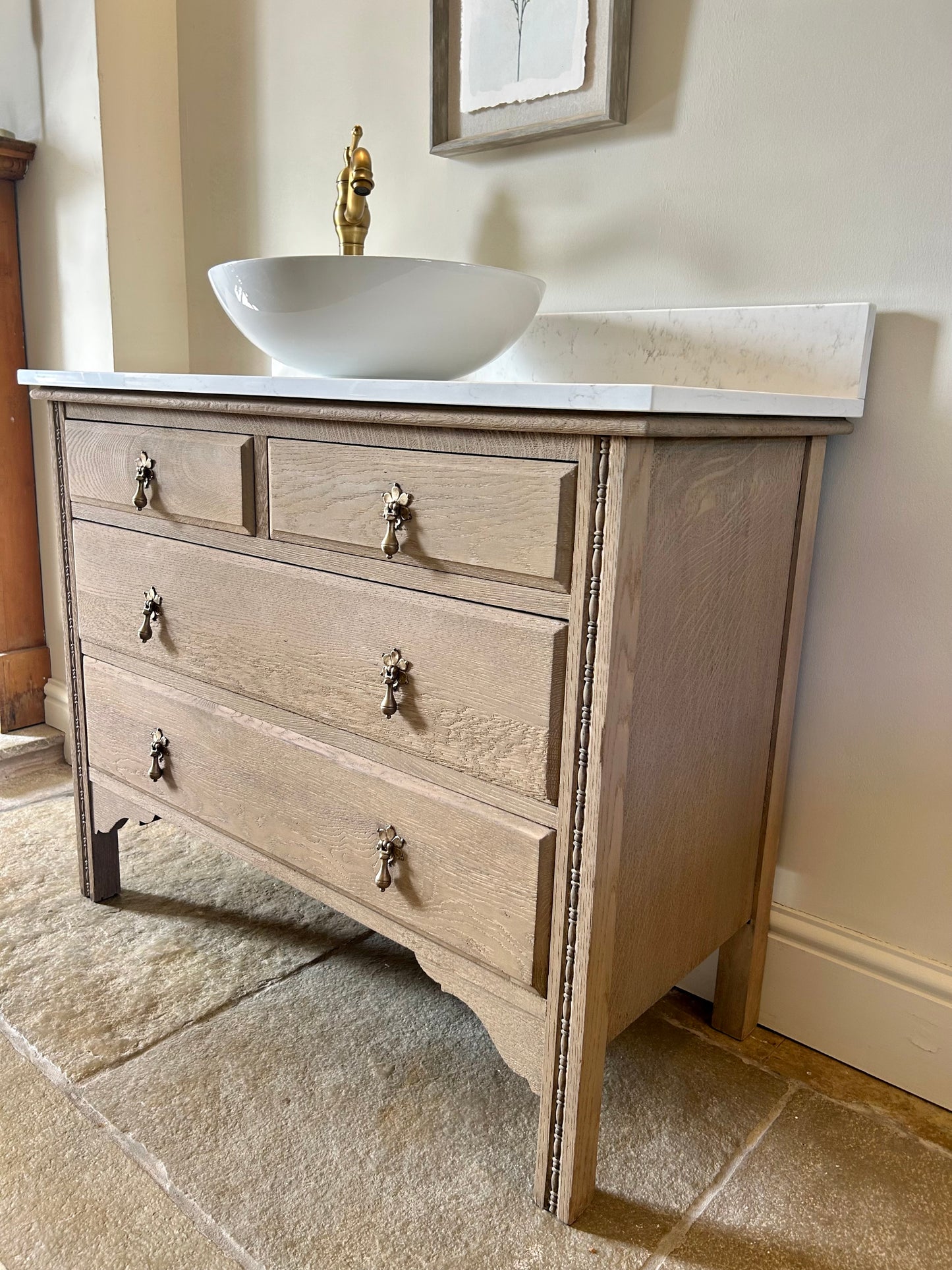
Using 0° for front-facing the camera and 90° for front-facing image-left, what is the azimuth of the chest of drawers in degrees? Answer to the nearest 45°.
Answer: approximately 45°
